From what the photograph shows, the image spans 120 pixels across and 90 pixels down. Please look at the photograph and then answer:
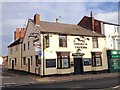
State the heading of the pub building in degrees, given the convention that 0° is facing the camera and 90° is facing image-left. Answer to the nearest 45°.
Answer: approximately 315°

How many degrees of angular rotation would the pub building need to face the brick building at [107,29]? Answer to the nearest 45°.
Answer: approximately 90° to its left
